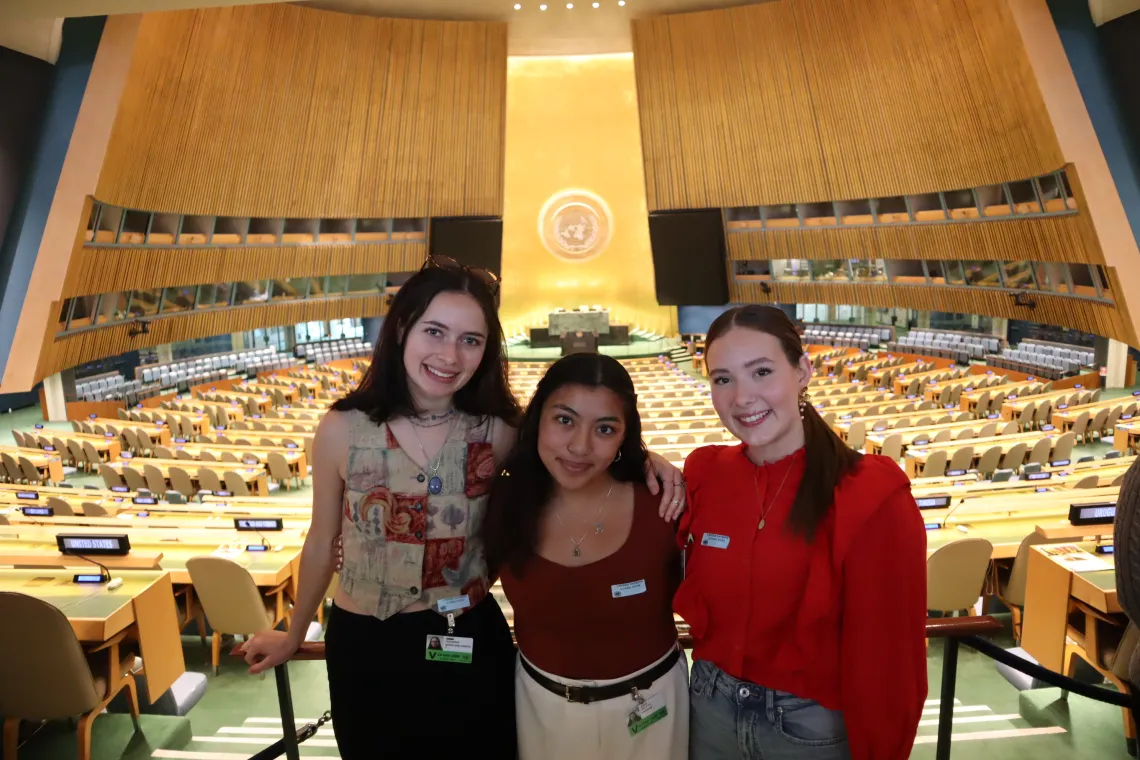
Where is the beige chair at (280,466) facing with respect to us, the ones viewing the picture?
facing away from the viewer and to the right of the viewer

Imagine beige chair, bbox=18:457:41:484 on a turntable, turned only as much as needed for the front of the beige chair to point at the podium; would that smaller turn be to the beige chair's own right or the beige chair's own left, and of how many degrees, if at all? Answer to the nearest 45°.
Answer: approximately 45° to the beige chair's own right

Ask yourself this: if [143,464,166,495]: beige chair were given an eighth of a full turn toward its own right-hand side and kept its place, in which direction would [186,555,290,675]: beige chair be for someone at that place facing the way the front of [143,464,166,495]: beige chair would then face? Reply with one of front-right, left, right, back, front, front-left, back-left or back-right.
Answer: right

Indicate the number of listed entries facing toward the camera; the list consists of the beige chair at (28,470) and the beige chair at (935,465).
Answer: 0

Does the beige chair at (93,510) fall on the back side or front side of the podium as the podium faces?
on the front side

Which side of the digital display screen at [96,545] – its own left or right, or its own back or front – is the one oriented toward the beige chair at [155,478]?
back

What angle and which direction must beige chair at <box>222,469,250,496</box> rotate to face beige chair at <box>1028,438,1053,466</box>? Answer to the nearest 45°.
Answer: approximately 90° to its right

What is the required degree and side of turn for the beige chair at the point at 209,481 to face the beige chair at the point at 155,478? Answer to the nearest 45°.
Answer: approximately 90° to its left

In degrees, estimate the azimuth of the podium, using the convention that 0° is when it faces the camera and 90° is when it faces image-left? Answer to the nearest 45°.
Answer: approximately 0°

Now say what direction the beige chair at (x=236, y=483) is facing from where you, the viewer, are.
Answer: facing away from the viewer and to the right of the viewer

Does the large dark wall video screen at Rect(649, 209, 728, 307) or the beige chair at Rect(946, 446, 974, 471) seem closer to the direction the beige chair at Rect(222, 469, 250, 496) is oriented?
the large dark wall video screen

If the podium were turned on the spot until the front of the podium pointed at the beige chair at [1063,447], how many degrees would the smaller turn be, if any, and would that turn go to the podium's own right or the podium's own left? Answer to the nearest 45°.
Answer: approximately 45° to the podium's own left
